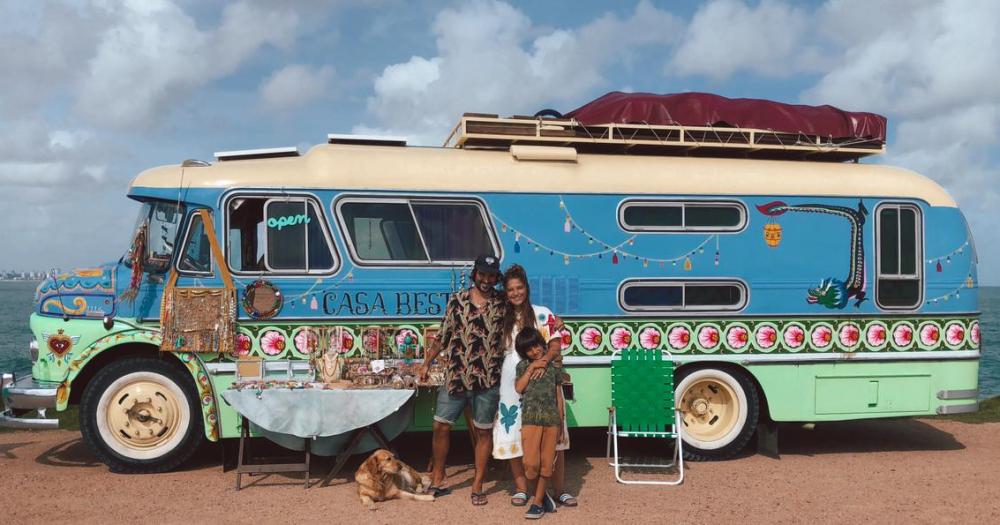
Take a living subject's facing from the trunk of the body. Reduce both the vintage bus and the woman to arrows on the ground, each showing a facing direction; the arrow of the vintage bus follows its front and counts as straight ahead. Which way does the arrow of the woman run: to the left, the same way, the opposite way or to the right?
to the left

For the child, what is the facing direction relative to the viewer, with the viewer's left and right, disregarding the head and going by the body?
facing the viewer

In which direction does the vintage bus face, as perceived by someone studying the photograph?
facing to the left of the viewer

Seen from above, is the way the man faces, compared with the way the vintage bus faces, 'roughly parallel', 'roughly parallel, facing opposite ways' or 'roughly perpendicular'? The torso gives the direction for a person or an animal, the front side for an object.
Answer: roughly perpendicular

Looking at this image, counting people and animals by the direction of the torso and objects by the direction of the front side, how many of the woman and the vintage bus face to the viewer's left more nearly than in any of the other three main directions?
1

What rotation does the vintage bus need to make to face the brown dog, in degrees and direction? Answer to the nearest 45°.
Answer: approximately 45° to its left

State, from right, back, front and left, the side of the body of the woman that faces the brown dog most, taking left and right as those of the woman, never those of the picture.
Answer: right

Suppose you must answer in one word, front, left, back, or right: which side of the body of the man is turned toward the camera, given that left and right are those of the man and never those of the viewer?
front
